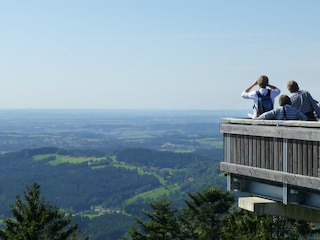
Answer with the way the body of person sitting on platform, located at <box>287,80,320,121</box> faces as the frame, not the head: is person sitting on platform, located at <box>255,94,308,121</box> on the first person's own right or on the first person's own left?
on the first person's own left

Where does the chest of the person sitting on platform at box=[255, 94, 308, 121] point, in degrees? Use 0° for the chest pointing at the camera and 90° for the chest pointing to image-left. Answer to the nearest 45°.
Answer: approximately 180°

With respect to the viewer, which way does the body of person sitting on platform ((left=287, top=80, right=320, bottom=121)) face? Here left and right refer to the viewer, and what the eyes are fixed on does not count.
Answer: facing away from the viewer and to the left of the viewer
